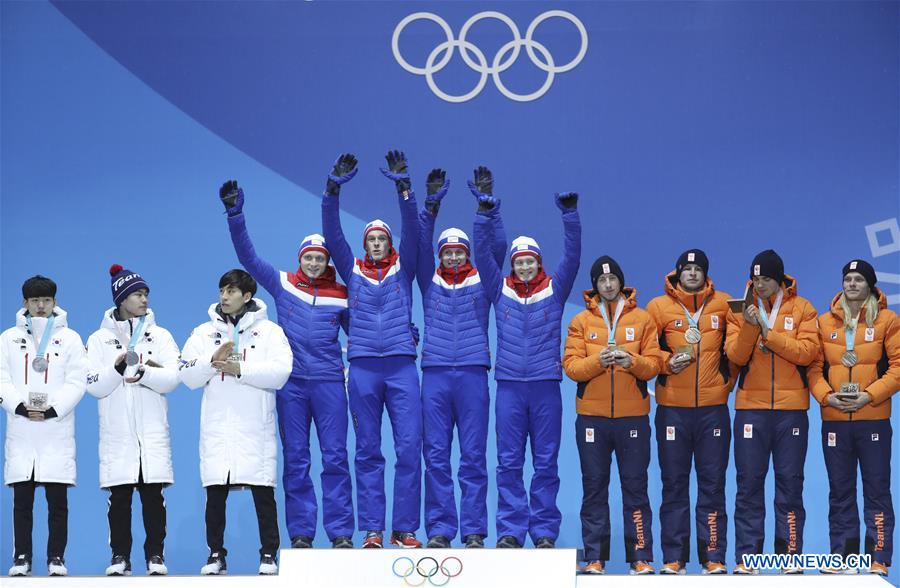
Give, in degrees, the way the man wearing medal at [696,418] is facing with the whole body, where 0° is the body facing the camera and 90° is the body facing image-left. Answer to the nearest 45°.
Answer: approximately 0°

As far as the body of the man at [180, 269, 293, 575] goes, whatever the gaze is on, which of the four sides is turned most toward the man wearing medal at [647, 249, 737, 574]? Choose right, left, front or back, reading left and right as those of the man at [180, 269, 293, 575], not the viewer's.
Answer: left

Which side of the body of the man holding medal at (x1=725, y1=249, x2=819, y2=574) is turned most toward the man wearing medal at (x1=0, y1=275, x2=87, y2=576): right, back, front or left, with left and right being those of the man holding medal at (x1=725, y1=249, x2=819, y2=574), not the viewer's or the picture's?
right

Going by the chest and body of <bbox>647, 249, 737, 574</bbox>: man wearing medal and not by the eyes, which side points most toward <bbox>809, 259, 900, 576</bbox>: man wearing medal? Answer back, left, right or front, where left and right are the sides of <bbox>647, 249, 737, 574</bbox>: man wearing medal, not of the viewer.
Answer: left

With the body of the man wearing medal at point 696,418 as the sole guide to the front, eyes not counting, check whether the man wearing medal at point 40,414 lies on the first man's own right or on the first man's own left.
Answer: on the first man's own right

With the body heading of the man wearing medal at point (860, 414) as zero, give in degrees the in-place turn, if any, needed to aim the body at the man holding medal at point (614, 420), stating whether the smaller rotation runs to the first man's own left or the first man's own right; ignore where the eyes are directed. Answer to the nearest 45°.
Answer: approximately 90° to the first man's own right
